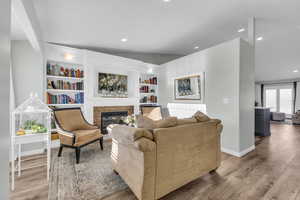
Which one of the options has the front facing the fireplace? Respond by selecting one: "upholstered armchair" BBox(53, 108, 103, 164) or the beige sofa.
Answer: the beige sofa

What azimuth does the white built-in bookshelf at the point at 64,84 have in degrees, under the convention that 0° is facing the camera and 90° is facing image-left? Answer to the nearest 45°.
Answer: approximately 315°

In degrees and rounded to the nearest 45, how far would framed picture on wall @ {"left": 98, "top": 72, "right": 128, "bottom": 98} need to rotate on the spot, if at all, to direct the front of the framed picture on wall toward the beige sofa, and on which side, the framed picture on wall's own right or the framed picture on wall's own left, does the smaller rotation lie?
approximately 45° to the framed picture on wall's own right

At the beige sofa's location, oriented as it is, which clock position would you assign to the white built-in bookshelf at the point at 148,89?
The white built-in bookshelf is roughly at 1 o'clock from the beige sofa.

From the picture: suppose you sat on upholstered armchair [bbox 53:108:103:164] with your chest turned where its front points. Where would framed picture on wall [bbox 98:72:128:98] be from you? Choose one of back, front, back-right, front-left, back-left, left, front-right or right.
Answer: left

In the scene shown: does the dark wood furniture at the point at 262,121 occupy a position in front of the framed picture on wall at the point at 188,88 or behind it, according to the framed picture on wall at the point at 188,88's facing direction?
behind

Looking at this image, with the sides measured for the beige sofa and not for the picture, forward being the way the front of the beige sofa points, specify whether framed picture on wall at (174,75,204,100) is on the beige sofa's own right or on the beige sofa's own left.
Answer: on the beige sofa's own right

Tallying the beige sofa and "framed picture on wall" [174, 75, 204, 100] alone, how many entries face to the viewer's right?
0

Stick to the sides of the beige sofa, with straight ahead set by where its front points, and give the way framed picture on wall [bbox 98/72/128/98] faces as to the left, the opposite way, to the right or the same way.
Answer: the opposite way

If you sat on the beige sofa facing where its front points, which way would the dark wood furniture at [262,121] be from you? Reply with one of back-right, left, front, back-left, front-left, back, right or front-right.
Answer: right

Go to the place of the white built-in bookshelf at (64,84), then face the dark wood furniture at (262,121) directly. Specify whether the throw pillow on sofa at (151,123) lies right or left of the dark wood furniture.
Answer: right

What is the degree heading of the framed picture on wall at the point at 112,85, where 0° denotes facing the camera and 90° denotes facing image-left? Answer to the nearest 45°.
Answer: approximately 315°

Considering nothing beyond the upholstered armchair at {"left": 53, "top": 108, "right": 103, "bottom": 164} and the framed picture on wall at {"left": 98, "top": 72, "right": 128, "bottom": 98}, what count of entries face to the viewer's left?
0

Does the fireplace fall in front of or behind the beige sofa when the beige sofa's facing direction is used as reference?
in front

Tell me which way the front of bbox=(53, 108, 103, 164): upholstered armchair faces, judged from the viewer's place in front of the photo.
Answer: facing the viewer and to the right of the viewer

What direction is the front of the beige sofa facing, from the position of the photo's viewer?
facing away from the viewer and to the left of the viewer
